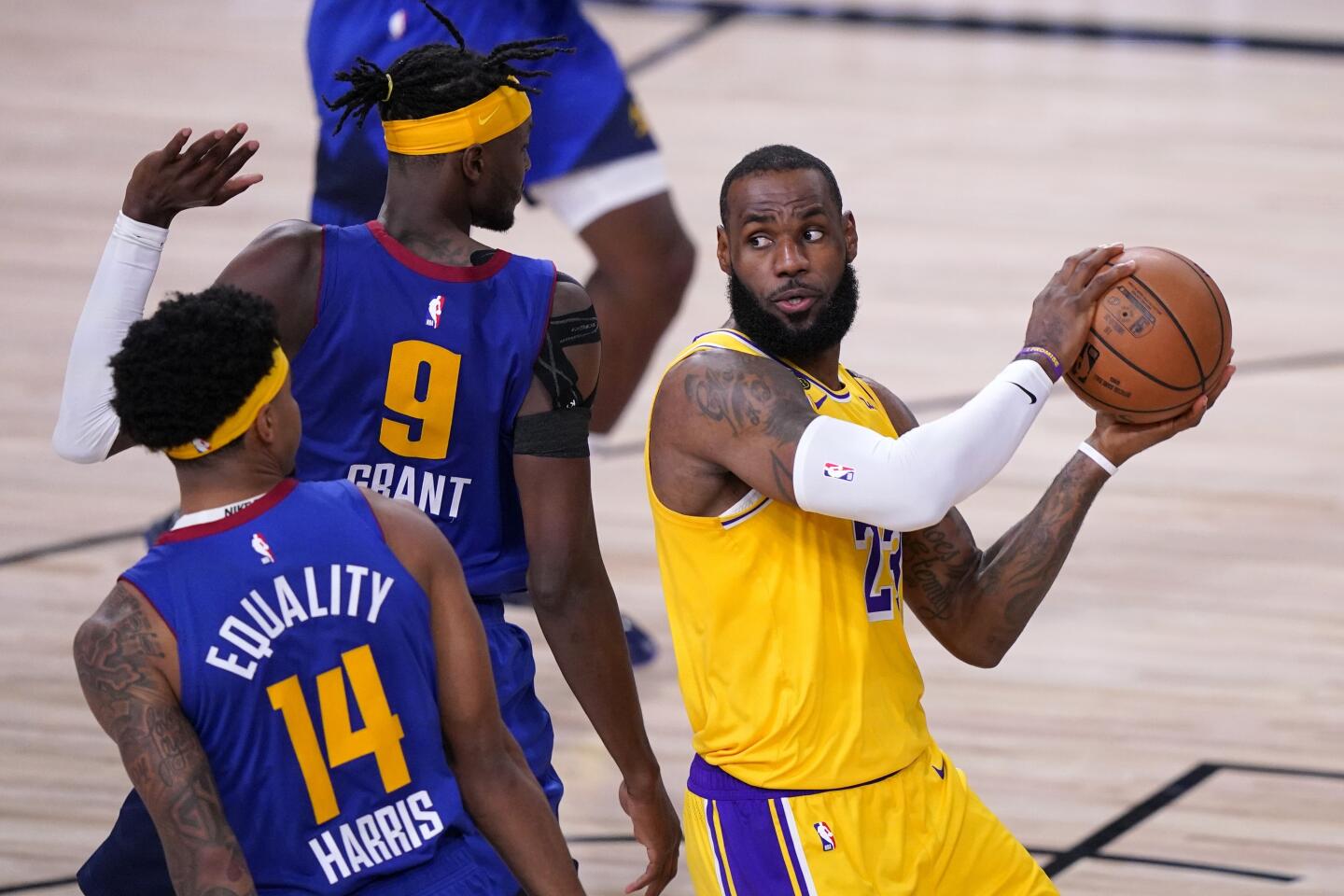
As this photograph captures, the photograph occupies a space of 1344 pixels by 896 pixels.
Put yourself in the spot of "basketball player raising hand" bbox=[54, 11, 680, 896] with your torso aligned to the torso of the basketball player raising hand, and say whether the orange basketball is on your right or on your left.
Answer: on your right

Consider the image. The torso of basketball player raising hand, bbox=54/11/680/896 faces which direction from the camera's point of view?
away from the camera
